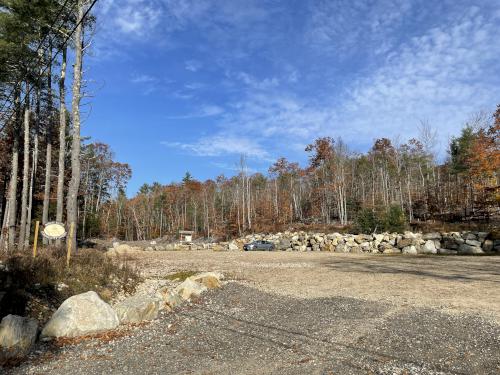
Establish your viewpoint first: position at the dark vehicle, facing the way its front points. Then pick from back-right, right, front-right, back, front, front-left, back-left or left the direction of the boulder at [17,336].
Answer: left

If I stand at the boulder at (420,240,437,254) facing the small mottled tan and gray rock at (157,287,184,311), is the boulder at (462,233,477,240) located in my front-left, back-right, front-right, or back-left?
back-left

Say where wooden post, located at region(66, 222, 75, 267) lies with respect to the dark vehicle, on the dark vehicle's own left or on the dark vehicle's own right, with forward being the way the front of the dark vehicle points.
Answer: on the dark vehicle's own left

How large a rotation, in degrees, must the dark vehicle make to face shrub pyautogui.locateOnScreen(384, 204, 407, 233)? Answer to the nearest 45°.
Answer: approximately 180°

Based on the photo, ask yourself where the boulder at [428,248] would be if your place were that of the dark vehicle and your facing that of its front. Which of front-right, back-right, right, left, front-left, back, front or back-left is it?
back-left

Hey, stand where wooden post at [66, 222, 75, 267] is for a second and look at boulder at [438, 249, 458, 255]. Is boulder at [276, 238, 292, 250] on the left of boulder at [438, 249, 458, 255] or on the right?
left

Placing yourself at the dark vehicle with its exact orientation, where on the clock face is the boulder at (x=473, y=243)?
The boulder is roughly at 7 o'clock from the dark vehicle.

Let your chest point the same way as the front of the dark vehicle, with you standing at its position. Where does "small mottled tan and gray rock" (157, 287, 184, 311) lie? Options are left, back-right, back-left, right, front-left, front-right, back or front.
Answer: left

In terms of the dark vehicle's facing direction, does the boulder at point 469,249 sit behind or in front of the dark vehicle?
behind

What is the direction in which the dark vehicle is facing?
to the viewer's left

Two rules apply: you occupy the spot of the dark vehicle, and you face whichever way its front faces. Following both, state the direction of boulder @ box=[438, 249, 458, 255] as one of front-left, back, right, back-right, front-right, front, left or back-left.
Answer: back-left

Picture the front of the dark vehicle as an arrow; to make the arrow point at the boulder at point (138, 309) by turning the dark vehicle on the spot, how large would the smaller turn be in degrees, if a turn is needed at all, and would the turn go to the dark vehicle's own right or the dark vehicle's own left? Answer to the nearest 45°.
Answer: approximately 90° to the dark vehicle's own left

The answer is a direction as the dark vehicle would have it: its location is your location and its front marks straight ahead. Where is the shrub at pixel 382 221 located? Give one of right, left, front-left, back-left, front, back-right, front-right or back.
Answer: back

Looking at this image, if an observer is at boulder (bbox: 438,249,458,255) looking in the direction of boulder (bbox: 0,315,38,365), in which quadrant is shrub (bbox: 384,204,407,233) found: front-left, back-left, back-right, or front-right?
back-right
